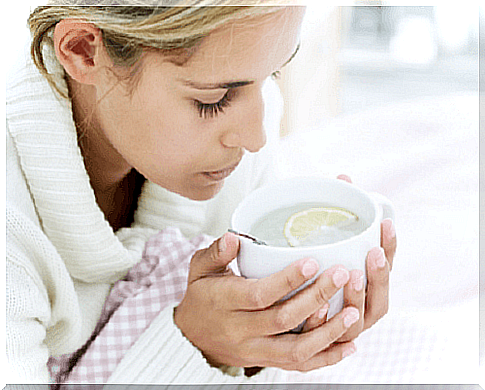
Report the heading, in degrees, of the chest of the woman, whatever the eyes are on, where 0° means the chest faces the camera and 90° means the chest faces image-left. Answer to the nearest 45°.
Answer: approximately 270°
